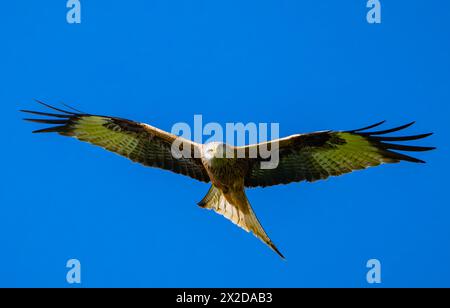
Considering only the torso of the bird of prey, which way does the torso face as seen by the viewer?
toward the camera
